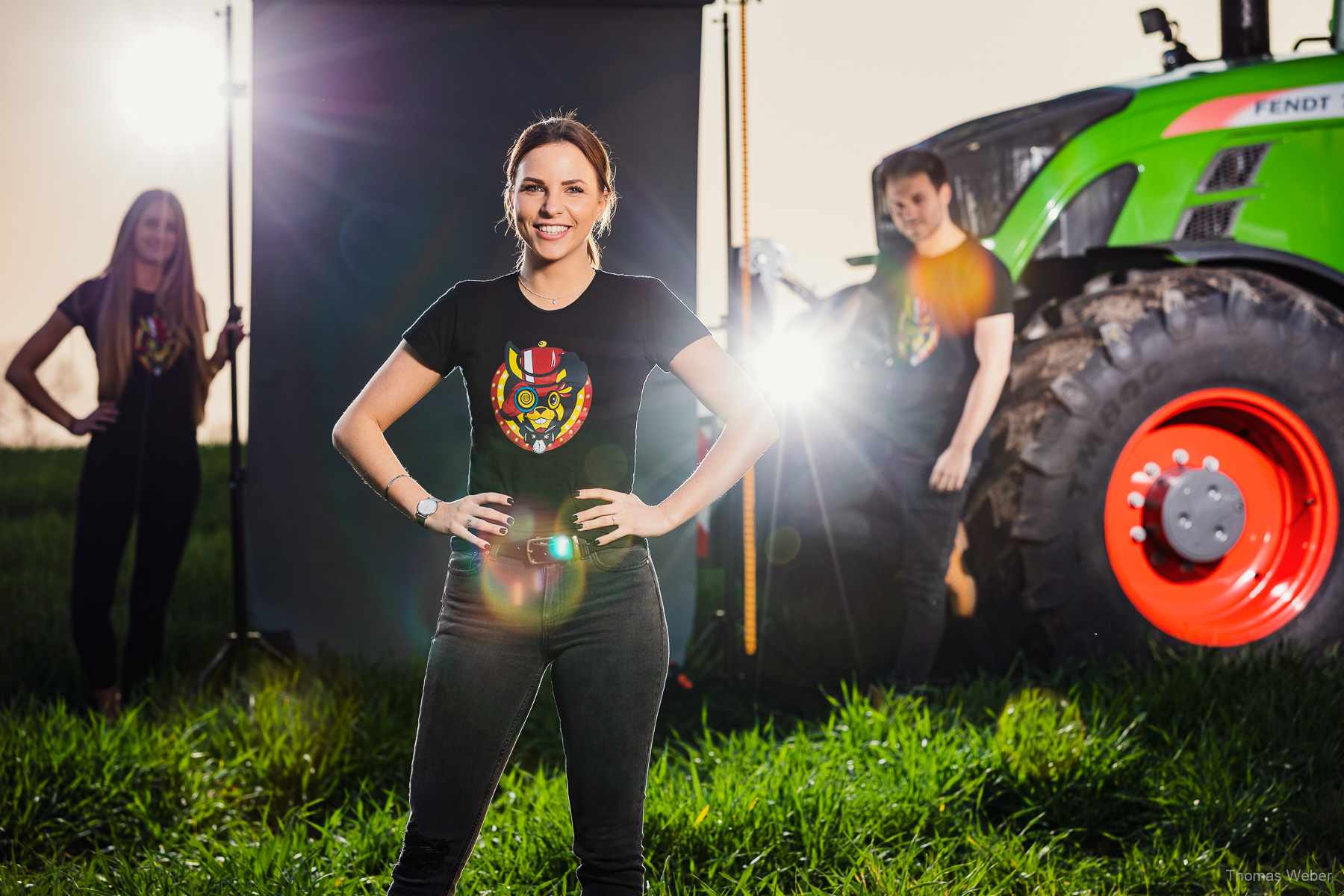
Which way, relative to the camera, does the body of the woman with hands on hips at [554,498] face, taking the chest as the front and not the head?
toward the camera

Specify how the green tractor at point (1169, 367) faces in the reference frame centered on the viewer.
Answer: facing the viewer and to the left of the viewer

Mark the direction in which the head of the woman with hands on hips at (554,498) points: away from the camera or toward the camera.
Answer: toward the camera

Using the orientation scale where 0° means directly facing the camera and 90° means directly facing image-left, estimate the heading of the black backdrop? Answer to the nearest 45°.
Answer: approximately 0°

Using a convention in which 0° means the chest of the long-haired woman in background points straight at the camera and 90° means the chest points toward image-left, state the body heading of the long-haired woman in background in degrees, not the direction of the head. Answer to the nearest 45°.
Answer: approximately 0°

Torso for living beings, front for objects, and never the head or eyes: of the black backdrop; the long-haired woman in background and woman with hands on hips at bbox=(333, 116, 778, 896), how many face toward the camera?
3

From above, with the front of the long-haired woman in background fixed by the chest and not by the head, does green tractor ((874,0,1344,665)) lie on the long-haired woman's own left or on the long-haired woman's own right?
on the long-haired woman's own left

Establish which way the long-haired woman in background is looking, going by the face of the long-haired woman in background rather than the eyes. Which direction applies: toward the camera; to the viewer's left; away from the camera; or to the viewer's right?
toward the camera

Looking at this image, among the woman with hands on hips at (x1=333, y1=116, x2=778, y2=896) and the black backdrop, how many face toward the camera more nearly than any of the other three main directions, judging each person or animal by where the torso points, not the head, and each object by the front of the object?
2

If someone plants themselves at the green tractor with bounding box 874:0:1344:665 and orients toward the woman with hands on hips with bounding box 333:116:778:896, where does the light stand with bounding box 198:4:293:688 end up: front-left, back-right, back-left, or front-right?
front-right

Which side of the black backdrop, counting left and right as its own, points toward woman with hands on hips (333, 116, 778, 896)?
front

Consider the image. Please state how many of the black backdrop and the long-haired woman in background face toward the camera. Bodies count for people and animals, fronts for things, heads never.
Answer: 2
